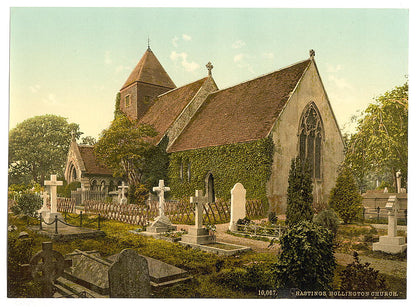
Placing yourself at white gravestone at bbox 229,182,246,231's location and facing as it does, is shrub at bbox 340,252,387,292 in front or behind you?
in front

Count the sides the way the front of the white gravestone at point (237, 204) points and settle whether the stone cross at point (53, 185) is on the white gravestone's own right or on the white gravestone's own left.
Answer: on the white gravestone's own right

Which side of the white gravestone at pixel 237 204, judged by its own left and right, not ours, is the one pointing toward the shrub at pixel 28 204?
right

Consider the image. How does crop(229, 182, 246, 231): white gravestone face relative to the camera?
toward the camera

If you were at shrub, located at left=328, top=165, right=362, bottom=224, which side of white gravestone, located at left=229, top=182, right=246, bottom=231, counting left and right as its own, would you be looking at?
left
